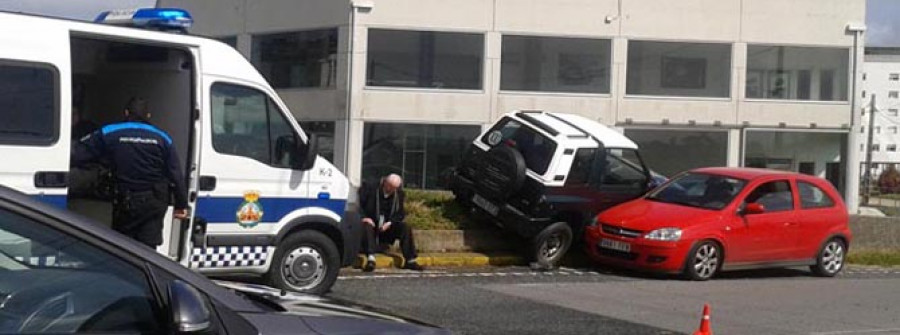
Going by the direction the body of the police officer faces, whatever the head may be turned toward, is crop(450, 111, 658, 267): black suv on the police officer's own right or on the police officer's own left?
on the police officer's own right

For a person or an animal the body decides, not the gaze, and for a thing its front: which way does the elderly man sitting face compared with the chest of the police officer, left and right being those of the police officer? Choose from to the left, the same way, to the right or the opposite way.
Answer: the opposite way

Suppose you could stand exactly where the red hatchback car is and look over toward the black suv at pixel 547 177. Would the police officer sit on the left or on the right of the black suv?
left

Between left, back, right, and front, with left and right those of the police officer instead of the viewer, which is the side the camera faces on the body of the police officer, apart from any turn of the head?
back

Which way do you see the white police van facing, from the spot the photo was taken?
facing to the right of the viewer

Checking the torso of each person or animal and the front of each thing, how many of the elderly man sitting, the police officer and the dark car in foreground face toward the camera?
1

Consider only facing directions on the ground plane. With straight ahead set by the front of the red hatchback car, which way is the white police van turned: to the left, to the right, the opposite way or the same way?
the opposite way

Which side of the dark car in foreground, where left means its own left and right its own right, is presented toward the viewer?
right

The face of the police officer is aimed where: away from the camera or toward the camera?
away from the camera

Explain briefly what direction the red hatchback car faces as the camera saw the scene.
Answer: facing the viewer and to the left of the viewer

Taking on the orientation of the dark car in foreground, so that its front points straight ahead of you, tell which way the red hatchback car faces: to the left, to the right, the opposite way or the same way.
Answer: the opposite way
